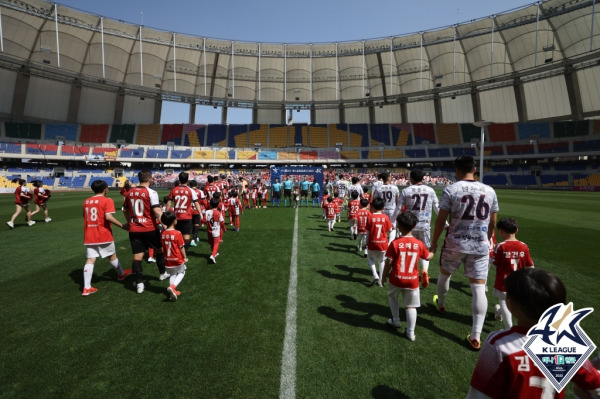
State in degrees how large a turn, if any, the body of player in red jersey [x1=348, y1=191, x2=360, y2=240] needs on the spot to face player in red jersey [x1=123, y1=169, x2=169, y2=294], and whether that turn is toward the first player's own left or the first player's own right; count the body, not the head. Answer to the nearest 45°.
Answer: approximately 135° to the first player's own left

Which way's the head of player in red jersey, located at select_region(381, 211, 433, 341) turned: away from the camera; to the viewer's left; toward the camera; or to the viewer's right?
away from the camera

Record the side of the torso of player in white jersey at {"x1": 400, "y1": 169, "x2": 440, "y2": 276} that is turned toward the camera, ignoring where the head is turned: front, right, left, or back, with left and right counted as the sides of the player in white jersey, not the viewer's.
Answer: back

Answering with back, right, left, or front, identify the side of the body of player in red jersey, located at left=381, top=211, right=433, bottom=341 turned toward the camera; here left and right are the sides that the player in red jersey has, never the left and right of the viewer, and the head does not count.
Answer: back

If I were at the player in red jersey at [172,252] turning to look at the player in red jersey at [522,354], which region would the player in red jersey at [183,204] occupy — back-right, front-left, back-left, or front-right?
back-left

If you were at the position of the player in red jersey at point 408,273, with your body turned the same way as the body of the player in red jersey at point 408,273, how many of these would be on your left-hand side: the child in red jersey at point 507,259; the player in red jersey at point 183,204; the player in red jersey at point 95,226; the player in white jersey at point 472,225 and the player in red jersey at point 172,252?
3

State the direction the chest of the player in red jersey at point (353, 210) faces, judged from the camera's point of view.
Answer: away from the camera

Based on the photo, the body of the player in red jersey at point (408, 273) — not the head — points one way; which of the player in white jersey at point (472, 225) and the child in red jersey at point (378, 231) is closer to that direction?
the child in red jersey

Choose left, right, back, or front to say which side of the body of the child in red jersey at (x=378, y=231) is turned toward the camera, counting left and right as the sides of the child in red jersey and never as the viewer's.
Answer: back

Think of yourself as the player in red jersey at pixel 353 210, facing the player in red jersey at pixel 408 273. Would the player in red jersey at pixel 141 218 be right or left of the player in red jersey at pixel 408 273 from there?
right

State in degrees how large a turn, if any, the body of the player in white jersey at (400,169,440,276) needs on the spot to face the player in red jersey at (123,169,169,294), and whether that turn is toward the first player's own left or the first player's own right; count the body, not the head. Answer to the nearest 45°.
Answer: approximately 135° to the first player's own left

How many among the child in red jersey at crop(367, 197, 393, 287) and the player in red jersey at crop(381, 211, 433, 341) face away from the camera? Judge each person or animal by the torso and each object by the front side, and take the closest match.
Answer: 2
